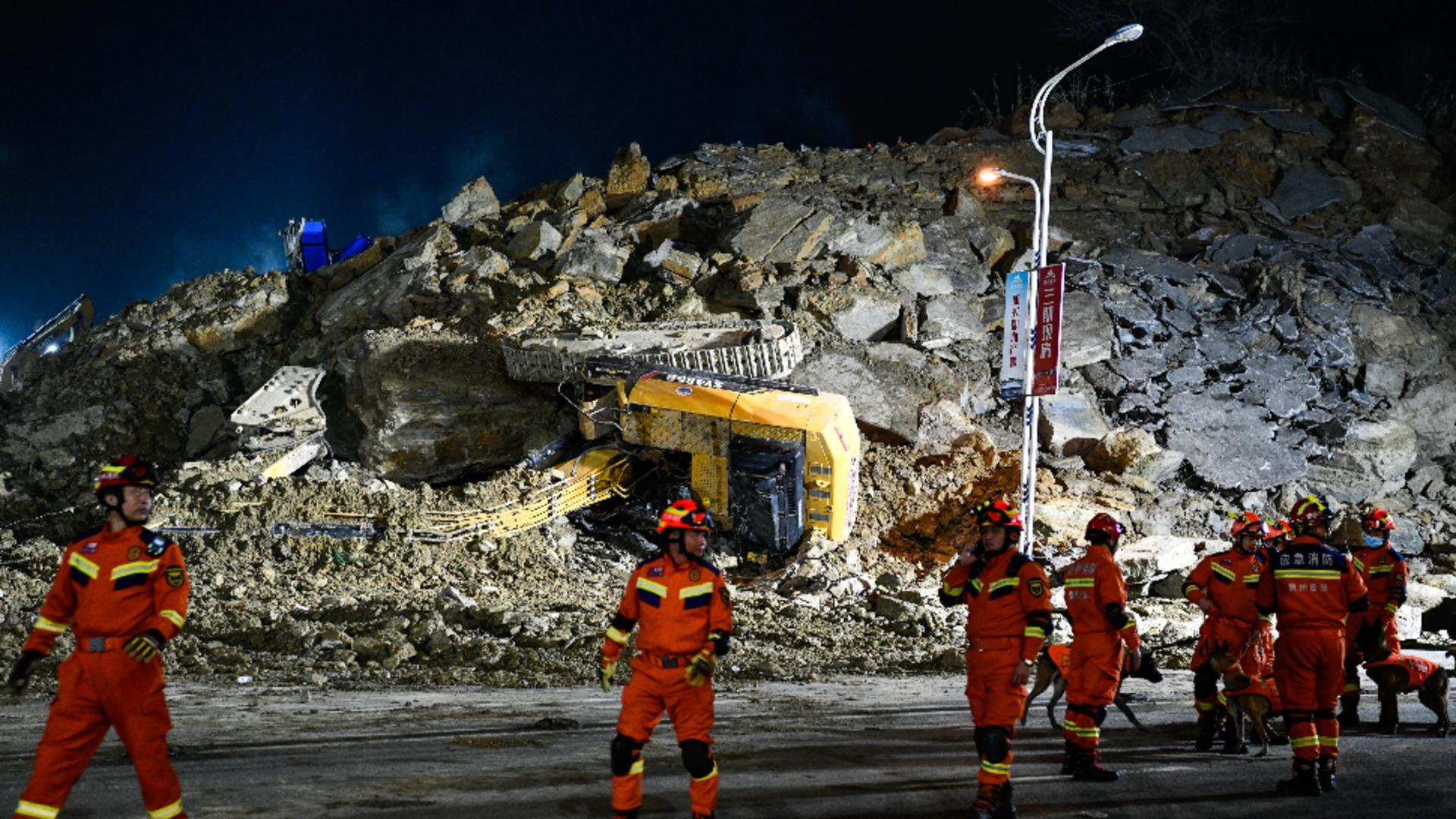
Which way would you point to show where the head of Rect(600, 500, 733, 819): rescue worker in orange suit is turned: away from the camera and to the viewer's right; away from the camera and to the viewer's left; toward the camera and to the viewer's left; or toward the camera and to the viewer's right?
toward the camera and to the viewer's right

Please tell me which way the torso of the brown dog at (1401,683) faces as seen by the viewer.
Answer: to the viewer's left

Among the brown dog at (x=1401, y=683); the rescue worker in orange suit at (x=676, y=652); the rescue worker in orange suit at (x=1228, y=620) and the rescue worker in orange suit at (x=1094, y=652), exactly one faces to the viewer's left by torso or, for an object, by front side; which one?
the brown dog

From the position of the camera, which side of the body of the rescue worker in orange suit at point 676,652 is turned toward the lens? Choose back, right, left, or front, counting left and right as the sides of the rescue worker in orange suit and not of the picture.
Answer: front

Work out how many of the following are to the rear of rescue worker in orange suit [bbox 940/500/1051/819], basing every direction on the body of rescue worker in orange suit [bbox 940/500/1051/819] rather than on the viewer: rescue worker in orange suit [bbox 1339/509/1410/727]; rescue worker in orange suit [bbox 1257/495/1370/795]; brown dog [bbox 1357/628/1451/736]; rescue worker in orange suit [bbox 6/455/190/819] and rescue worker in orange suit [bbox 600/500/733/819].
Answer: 3

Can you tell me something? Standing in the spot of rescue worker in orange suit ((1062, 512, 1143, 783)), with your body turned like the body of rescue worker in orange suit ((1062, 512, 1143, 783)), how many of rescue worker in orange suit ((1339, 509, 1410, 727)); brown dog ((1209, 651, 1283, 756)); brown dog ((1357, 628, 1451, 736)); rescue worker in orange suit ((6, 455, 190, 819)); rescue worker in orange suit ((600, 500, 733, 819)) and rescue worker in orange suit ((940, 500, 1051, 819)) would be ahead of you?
3

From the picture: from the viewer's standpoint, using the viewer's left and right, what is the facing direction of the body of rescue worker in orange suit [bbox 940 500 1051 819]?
facing the viewer and to the left of the viewer

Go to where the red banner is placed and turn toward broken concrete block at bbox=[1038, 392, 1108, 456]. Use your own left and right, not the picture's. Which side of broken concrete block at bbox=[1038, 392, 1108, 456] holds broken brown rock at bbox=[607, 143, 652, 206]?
left

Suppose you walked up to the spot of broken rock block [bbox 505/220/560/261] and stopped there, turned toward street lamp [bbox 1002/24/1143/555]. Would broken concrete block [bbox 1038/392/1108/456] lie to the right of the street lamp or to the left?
left

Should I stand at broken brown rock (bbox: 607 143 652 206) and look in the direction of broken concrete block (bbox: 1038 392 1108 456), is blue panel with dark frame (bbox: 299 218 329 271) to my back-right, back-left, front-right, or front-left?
back-right

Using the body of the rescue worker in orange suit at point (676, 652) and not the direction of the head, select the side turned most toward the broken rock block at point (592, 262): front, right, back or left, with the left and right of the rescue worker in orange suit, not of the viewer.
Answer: back

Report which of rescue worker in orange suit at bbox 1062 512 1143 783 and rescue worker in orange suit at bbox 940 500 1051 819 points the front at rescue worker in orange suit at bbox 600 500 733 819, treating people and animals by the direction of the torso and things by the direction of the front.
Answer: rescue worker in orange suit at bbox 940 500 1051 819

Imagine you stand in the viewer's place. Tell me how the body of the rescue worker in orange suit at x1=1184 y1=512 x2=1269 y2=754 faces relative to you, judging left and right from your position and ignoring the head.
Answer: facing the viewer and to the right of the viewer

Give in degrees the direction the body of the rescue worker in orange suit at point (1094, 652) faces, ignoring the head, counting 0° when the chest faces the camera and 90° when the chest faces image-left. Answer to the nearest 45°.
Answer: approximately 225°
